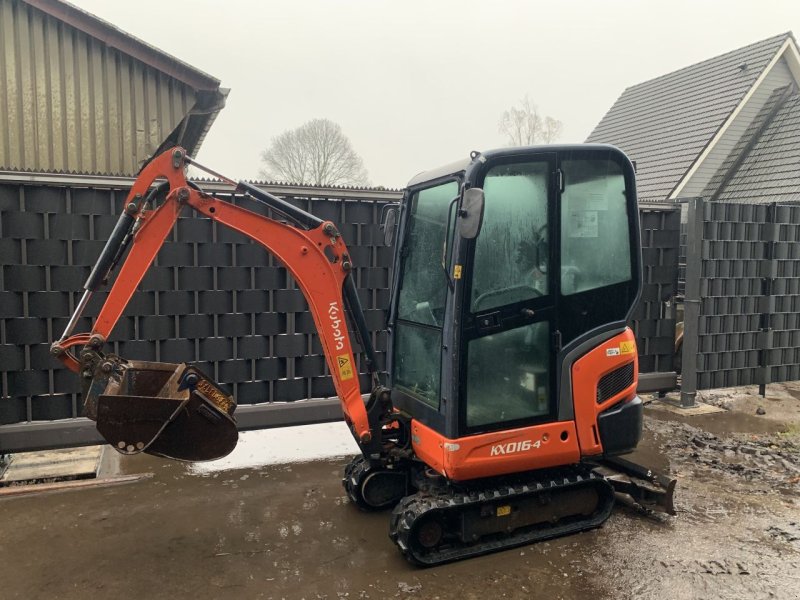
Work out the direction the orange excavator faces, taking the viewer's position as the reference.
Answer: facing the viewer and to the left of the viewer

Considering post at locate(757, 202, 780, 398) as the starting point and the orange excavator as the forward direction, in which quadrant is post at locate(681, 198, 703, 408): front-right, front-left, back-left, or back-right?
front-right

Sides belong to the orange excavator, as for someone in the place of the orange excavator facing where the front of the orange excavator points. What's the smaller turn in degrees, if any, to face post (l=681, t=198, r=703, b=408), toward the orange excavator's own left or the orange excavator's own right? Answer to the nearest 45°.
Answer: approximately 180°

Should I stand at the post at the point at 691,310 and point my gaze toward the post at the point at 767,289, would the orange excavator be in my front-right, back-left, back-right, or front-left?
back-right

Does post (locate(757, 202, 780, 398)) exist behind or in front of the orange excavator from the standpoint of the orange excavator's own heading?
behind

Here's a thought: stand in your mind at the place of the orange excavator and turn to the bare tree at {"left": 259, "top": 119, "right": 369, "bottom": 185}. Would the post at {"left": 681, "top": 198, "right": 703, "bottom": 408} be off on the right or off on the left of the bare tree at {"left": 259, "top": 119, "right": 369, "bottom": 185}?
right
